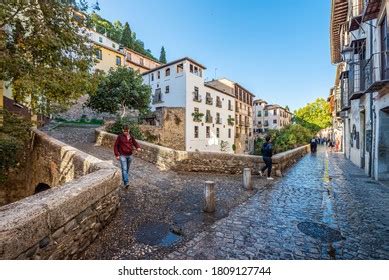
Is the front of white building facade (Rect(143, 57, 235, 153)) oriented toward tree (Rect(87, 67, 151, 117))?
no

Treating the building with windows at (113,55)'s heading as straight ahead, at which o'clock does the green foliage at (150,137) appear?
The green foliage is roughly at 1 o'clock from the building with windows.

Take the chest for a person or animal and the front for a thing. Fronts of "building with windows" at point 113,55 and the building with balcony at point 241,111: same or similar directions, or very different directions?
same or similar directions

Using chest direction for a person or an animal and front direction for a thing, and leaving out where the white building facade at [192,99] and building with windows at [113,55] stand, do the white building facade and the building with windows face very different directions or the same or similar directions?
same or similar directions

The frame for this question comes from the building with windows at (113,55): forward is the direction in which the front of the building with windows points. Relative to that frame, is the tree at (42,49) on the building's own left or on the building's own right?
on the building's own right

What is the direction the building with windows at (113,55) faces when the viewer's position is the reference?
facing the viewer and to the right of the viewer

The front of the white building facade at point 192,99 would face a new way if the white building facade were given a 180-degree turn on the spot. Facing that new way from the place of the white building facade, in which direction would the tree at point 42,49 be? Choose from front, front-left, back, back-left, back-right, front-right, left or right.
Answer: back-left

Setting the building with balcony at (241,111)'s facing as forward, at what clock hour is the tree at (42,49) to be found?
The tree is roughly at 2 o'clock from the building with balcony.

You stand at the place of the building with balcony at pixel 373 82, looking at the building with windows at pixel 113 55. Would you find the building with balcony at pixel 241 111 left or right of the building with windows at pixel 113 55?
right

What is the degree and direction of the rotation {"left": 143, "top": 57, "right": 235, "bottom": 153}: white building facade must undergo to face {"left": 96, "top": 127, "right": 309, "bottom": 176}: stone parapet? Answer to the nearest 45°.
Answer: approximately 45° to its right

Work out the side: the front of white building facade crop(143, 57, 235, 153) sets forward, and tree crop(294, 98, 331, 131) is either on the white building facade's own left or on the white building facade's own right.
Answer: on the white building facade's own left

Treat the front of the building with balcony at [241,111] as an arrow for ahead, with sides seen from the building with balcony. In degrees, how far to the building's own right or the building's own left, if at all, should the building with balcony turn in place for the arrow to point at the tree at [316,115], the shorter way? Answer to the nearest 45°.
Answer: approximately 45° to the building's own left

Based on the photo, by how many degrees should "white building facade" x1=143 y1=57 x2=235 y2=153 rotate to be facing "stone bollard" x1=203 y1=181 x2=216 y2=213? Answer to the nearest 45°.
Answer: approximately 45° to its right

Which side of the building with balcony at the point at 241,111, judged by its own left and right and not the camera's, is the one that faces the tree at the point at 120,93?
right

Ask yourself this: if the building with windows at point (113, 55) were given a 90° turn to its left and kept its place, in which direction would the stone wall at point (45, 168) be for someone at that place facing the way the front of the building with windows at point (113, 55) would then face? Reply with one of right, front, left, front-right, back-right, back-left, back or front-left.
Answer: back-right

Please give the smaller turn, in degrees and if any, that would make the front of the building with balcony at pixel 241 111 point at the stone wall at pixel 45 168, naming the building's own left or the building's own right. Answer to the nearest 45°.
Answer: approximately 45° to the building's own right

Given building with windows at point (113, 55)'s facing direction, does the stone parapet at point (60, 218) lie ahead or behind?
ahead
